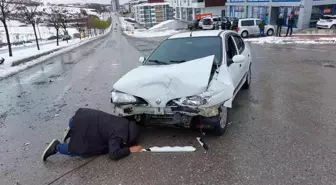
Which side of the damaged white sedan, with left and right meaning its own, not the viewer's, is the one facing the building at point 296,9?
back

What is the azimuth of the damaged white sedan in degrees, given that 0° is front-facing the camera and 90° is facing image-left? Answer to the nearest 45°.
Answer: approximately 45°

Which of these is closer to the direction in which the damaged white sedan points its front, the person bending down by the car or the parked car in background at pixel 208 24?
the person bending down by the car

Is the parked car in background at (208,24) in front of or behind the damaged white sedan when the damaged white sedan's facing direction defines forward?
behind

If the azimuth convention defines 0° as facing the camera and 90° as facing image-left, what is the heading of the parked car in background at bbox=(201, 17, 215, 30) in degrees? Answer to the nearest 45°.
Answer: approximately 180°

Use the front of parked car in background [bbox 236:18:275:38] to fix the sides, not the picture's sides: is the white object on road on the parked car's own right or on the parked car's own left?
on the parked car's own right
